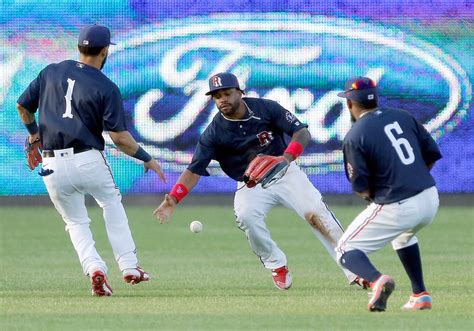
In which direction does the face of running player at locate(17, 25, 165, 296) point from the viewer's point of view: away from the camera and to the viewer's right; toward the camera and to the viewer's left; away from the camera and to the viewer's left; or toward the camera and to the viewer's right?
away from the camera and to the viewer's right

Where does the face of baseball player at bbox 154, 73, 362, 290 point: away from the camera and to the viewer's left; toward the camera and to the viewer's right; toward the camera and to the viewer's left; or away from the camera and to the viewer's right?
toward the camera and to the viewer's left

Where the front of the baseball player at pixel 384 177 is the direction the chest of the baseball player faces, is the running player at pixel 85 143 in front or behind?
in front

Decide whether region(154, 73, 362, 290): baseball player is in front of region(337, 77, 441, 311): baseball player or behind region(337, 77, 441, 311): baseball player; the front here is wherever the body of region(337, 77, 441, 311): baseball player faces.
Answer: in front

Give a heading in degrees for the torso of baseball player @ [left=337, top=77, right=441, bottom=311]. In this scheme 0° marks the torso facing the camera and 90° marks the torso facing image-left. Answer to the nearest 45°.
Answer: approximately 135°
